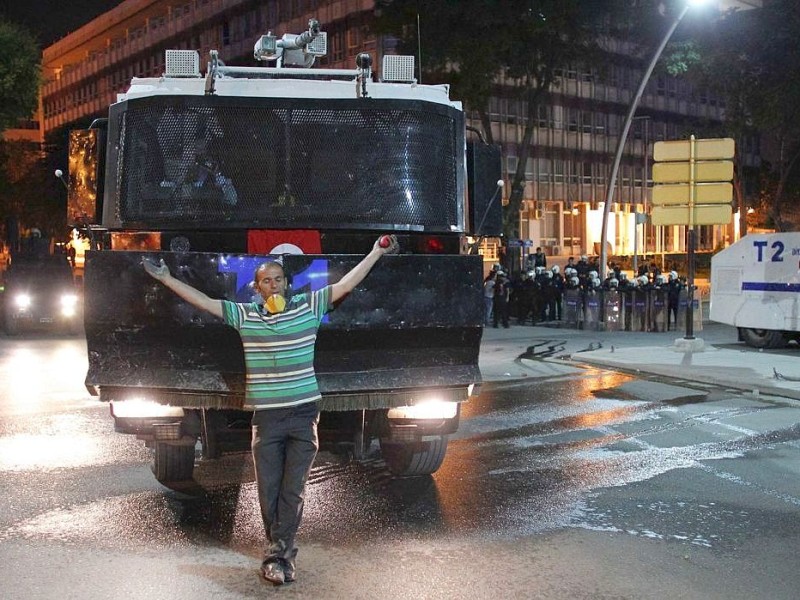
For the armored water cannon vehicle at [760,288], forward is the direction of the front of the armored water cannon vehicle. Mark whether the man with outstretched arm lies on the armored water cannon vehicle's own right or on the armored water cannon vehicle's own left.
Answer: on the armored water cannon vehicle's own right

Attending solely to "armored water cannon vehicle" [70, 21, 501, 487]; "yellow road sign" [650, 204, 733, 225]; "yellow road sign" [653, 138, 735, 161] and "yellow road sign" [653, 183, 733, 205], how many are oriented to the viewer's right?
0

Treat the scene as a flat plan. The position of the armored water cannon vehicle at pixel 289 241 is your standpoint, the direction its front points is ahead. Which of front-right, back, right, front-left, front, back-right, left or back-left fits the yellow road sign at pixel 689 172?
back-left

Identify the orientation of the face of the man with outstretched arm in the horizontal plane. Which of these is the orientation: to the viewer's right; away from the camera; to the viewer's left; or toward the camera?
toward the camera

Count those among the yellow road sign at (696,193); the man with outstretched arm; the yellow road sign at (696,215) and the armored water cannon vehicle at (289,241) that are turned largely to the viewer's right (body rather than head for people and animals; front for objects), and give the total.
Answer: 0

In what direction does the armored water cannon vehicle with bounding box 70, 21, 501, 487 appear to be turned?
toward the camera

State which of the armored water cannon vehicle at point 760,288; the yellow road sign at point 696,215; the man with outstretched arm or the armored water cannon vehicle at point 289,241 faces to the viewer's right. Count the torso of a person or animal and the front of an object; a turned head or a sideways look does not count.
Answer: the armored water cannon vehicle at point 760,288

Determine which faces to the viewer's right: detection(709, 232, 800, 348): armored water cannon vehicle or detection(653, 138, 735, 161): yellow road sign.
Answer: the armored water cannon vehicle

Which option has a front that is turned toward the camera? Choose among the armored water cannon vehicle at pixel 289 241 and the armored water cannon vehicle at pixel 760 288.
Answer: the armored water cannon vehicle at pixel 289 241

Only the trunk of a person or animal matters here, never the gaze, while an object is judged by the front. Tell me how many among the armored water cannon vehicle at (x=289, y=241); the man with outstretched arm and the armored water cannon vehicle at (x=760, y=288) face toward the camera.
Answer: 2

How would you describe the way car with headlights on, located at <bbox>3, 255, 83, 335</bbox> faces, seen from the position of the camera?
facing the viewer
